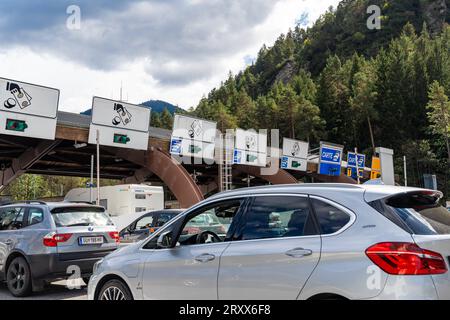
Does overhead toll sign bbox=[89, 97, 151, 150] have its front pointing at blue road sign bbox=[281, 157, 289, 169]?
no

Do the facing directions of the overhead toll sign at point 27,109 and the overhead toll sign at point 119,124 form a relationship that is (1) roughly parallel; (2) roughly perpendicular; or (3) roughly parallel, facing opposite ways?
roughly parallel

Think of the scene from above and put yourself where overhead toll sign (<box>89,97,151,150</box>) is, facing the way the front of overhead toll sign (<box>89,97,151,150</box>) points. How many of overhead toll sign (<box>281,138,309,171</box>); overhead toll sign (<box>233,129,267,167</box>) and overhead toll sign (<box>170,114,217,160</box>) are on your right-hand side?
0

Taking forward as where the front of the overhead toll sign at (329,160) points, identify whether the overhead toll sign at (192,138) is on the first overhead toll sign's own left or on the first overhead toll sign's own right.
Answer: on the first overhead toll sign's own right

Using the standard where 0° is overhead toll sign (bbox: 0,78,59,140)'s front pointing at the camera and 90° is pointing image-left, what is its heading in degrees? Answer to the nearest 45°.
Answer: approximately 315°

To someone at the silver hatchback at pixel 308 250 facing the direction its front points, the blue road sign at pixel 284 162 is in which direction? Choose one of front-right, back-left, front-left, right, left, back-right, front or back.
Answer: front-right

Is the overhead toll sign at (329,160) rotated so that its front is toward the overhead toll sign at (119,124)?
no

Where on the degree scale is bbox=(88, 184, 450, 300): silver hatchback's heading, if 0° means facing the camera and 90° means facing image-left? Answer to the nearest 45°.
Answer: approximately 135°

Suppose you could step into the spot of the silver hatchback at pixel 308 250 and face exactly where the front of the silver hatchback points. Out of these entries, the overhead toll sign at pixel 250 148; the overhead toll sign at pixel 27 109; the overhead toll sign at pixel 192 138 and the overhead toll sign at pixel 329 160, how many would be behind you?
0

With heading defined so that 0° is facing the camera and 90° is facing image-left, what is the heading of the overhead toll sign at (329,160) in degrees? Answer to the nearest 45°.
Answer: approximately 315°

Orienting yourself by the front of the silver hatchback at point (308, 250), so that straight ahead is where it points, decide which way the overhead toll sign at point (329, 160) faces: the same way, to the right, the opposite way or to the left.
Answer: the opposite way

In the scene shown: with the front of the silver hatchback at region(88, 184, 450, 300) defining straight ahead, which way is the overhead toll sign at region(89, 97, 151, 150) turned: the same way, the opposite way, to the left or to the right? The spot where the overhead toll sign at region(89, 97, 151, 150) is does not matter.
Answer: the opposite way

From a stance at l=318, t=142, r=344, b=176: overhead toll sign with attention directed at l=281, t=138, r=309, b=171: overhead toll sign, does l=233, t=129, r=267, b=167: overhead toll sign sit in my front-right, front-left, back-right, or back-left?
front-left

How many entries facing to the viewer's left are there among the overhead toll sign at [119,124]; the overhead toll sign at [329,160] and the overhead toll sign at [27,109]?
0
